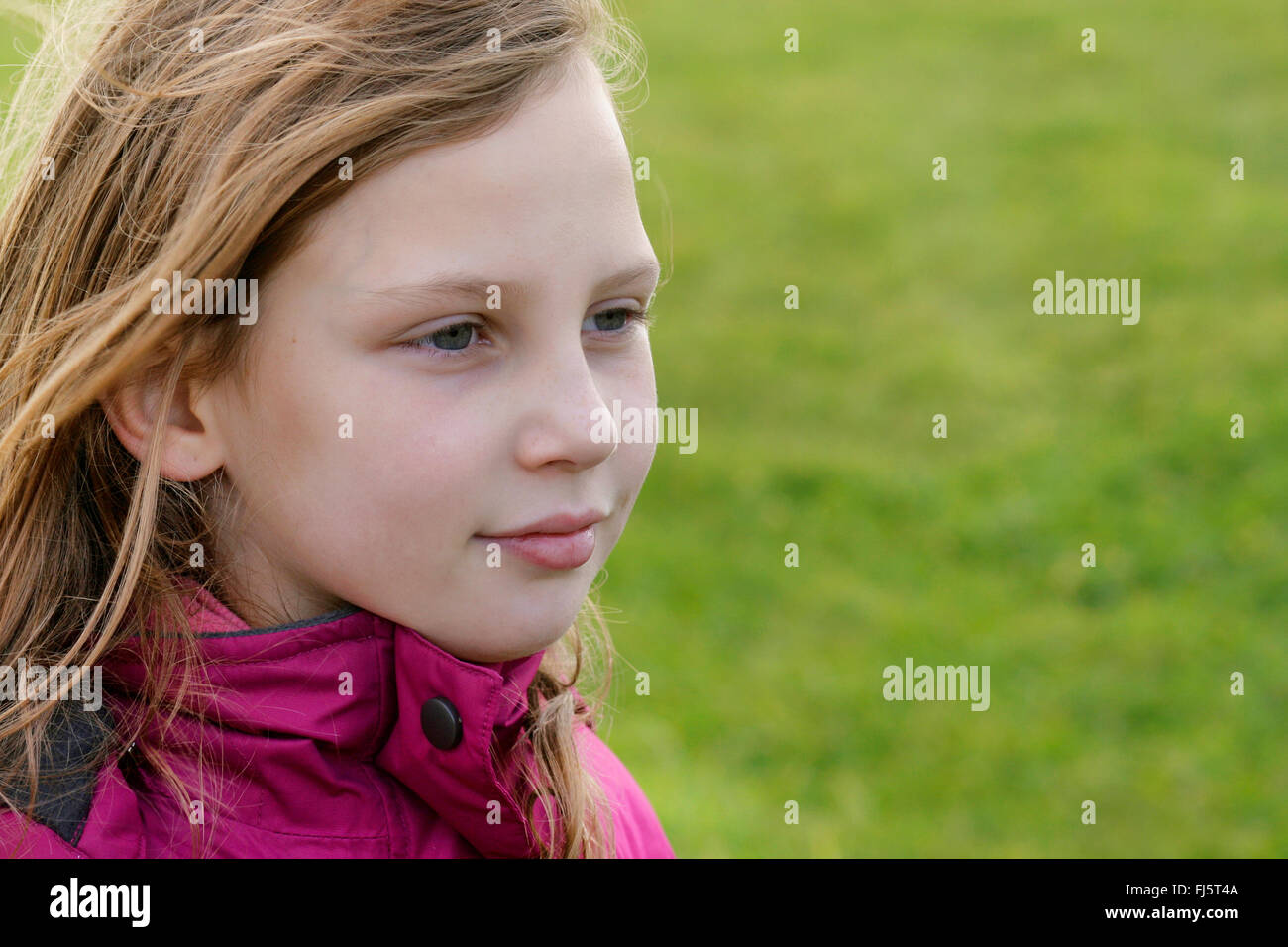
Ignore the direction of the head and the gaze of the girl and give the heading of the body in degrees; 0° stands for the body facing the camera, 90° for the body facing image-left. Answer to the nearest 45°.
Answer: approximately 315°
